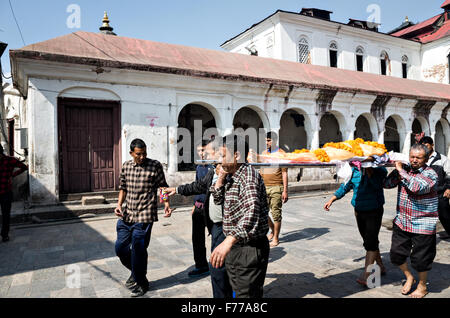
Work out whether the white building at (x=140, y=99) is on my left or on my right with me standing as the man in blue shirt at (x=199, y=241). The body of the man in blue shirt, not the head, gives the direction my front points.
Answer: on my right

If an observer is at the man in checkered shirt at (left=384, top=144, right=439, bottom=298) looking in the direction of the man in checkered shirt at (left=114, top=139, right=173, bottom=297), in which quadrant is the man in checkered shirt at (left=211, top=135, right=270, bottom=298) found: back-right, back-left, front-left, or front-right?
front-left

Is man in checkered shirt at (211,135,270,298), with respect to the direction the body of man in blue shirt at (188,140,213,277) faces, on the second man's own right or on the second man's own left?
on the second man's own left

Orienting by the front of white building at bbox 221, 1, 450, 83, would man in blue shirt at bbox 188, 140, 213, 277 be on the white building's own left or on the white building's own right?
on the white building's own right

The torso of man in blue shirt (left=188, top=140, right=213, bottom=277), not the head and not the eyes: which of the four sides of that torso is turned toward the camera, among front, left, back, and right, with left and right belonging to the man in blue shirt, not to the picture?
left

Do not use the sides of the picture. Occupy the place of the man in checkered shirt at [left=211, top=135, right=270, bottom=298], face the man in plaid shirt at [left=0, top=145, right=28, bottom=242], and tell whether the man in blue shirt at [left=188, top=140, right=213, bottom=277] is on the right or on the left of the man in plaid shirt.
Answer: right

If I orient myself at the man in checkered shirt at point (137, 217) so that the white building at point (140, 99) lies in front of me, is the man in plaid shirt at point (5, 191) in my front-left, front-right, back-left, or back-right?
front-left

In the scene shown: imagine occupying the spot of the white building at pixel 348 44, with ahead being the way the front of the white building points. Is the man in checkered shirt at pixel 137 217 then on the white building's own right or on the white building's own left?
on the white building's own right

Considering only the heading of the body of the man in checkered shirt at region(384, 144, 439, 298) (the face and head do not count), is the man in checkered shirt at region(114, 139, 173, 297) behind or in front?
in front

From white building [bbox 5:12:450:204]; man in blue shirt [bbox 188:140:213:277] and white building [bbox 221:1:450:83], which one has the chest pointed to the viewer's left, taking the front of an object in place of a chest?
the man in blue shirt

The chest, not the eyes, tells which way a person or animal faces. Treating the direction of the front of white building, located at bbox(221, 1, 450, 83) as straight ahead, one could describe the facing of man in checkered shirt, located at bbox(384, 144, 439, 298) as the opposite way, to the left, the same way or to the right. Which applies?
to the right

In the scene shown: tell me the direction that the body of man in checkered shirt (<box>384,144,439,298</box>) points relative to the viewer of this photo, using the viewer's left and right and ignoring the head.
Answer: facing the viewer and to the left of the viewer

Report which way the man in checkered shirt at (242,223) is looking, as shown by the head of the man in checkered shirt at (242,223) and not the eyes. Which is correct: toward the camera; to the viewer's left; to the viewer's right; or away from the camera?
to the viewer's left
